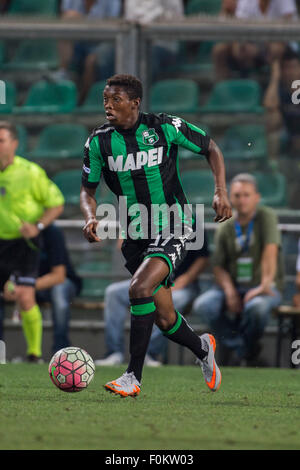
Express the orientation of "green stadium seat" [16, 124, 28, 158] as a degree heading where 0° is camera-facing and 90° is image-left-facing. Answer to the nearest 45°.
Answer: approximately 0°

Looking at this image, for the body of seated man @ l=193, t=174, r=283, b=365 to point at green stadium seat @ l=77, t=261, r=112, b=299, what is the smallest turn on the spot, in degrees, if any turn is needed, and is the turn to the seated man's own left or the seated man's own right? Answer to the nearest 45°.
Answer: approximately 135° to the seated man's own right

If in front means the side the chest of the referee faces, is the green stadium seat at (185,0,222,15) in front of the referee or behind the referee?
behind

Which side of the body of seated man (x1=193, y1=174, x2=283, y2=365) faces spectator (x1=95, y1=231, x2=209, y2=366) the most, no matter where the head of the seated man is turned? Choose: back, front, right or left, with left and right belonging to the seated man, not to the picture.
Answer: right

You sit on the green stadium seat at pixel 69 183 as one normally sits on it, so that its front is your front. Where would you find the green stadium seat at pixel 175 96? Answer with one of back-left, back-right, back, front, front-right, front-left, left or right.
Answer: left
